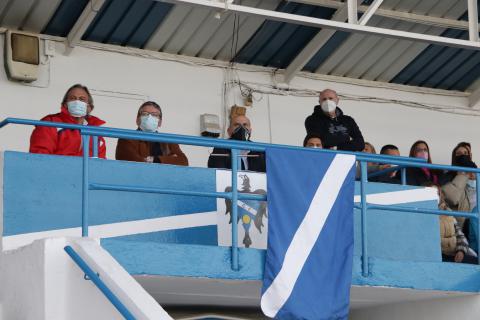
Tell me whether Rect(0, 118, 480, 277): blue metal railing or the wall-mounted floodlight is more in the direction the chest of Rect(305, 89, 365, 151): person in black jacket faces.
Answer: the blue metal railing

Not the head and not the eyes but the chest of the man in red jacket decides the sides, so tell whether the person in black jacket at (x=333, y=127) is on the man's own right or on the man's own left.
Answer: on the man's own left

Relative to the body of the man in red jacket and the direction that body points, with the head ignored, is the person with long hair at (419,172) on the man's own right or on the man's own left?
on the man's own left

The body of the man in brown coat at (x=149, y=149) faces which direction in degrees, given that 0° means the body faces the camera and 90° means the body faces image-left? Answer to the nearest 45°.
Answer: approximately 0°

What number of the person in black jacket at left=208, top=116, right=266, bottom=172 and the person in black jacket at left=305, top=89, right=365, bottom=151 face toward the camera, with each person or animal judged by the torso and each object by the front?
2

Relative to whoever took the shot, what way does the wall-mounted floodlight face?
facing the viewer and to the right of the viewer
